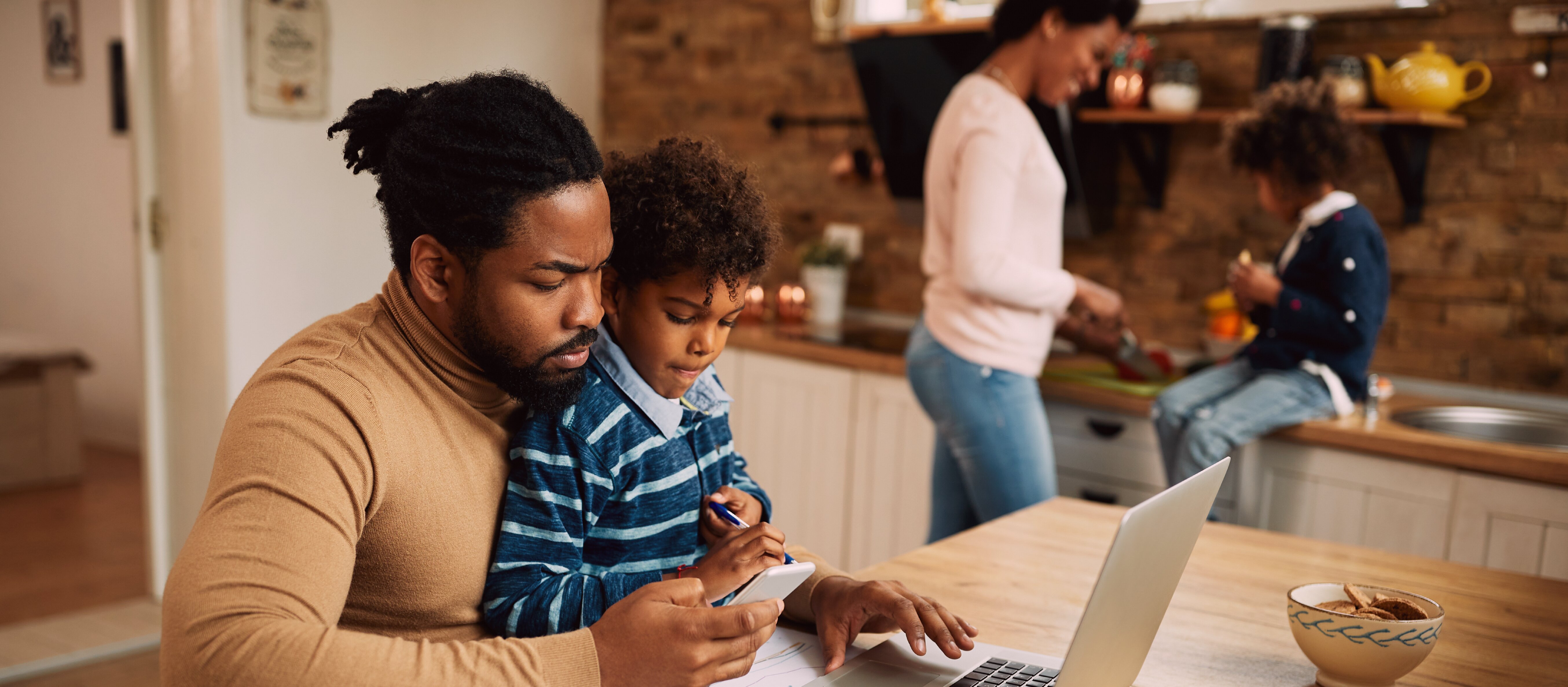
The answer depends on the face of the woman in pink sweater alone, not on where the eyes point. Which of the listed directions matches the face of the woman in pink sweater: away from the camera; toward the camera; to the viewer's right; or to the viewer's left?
to the viewer's right

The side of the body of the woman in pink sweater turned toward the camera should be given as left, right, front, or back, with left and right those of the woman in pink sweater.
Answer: right

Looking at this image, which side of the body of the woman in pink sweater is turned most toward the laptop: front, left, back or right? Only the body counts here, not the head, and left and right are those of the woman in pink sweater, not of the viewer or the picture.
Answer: right

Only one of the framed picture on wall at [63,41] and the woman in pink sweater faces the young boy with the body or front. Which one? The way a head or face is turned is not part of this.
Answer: the framed picture on wall

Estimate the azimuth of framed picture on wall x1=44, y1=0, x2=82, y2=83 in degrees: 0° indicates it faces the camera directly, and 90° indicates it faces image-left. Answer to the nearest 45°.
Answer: approximately 0°

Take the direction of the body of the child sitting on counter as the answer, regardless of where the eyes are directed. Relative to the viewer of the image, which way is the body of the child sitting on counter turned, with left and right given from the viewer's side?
facing to the left of the viewer

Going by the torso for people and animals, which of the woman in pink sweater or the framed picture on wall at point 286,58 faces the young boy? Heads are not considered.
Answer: the framed picture on wall

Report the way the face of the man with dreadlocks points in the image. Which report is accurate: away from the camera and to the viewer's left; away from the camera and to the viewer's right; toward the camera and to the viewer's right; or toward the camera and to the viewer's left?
toward the camera and to the viewer's right
